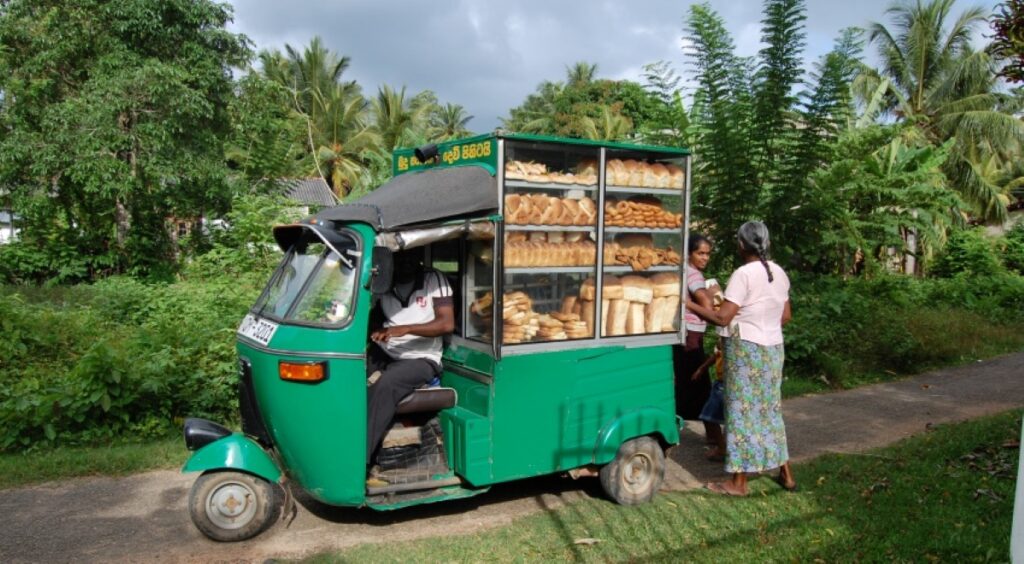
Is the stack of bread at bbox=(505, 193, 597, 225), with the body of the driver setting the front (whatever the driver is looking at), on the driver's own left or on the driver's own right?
on the driver's own left

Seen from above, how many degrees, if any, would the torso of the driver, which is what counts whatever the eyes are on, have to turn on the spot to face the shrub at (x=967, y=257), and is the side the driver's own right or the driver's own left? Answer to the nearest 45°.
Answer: approximately 180°

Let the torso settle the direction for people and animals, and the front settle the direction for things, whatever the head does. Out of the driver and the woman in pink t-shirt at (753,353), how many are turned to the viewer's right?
0

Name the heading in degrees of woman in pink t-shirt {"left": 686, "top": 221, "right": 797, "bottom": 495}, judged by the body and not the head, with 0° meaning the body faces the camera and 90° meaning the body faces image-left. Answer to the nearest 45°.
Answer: approximately 135°

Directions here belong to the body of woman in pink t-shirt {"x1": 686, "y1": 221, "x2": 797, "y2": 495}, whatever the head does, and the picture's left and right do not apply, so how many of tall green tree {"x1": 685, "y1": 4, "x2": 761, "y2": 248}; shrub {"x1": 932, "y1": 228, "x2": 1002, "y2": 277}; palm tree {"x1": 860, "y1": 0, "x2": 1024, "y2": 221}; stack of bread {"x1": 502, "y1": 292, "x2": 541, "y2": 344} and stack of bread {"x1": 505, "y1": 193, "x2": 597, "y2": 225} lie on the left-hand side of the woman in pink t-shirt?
2

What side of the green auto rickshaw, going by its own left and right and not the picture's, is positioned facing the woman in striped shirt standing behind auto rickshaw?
back

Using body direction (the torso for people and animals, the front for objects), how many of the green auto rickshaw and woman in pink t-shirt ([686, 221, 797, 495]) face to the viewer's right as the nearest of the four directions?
0

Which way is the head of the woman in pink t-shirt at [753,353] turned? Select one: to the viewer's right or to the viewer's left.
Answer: to the viewer's left

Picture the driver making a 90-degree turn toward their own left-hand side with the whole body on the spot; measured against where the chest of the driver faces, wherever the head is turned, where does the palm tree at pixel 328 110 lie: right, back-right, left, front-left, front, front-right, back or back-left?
back-left

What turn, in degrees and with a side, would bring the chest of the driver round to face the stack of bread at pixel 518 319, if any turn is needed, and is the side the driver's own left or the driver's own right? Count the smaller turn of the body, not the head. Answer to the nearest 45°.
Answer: approximately 135° to the driver's own left

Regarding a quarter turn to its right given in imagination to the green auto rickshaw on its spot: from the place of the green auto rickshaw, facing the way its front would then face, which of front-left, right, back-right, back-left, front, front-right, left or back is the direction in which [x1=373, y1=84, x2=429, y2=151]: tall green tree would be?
front-right

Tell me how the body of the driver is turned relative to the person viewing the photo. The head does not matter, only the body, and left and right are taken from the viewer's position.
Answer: facing the viewer and to the left of the viewer

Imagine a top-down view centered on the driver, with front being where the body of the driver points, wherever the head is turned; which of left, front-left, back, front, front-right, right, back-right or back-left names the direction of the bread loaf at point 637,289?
back-left
